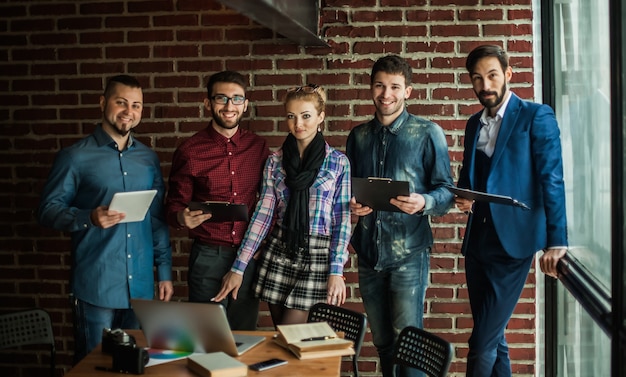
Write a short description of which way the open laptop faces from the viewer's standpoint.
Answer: facing away from the viewer and to the right of the viewer

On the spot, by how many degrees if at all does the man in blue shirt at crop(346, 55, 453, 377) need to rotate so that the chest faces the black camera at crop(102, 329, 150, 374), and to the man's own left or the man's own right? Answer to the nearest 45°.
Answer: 0° — they already face it

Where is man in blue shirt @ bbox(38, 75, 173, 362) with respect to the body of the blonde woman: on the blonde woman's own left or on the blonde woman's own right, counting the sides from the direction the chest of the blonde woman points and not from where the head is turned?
on the blonde woman's own right

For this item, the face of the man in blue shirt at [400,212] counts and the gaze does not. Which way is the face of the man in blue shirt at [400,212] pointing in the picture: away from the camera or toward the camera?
toward the camera

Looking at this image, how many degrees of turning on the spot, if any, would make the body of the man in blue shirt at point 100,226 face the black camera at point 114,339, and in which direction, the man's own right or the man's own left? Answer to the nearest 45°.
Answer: approximately 45° to the man's own right

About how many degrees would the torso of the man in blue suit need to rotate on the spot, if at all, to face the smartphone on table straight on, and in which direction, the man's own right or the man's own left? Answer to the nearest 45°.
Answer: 0° — they already face it

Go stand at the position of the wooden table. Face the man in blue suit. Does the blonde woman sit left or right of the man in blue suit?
left

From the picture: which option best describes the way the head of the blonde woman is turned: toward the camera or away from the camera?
toward the camera

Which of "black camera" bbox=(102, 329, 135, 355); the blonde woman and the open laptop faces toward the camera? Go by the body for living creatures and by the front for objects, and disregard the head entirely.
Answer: the blonde woman

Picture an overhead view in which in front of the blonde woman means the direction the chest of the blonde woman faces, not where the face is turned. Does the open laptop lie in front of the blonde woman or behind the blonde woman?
in front

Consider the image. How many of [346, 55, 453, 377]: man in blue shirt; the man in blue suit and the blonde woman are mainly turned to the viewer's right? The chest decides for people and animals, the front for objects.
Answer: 0

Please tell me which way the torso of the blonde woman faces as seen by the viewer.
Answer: toward the camera

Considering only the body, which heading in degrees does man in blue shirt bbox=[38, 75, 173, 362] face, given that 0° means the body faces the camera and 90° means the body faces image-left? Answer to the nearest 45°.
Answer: approximately 315°

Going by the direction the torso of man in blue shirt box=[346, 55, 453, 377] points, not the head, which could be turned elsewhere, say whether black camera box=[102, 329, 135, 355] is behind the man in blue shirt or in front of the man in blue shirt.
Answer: in front

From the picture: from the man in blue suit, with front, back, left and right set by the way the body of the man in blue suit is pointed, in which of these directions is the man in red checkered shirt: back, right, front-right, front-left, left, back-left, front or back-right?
front-right

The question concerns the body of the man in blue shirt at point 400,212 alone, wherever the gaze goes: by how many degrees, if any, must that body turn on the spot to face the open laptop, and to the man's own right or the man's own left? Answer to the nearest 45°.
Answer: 0° — they already face it

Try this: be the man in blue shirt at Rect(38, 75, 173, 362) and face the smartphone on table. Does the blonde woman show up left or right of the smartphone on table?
left
